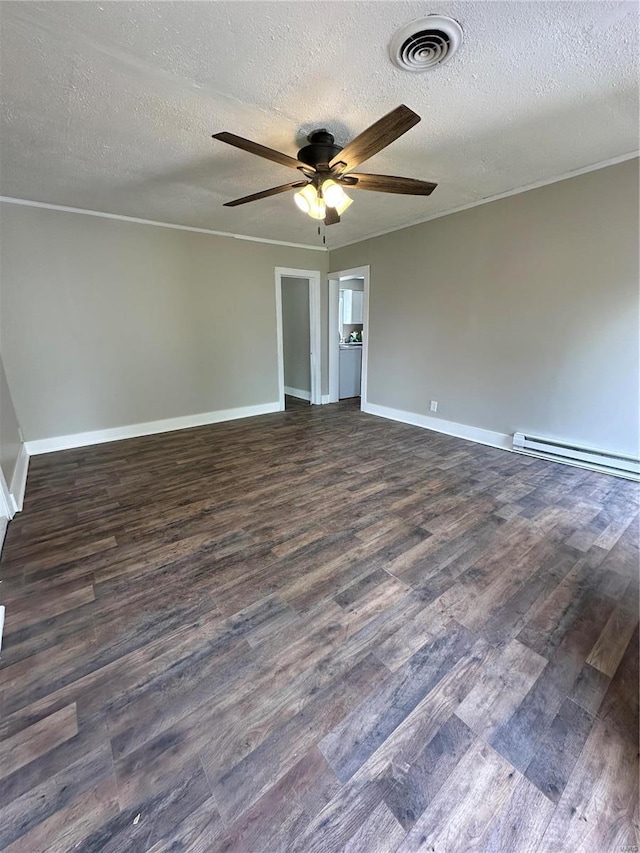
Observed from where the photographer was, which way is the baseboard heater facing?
facing the viewer and to the left of the viewer

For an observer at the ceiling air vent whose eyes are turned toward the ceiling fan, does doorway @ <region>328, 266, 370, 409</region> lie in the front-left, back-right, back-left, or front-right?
front-right

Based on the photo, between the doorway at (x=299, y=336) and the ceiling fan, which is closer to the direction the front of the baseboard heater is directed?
the ceiling fan

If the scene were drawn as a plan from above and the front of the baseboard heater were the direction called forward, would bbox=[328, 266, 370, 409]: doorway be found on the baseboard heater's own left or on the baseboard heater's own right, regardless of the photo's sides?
on the baseboard heater's own right

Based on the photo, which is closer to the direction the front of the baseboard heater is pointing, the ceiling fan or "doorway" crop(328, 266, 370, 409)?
the ceiling fan

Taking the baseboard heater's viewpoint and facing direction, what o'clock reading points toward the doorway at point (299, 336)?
The doorway is roughly at 2 o'clock from the baseboard heater.

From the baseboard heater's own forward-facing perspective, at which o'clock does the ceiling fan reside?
The ceiling fan is roughly at 12 o'clock from the baseboard heater.

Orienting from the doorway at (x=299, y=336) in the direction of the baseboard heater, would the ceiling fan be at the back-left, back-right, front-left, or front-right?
front-right
